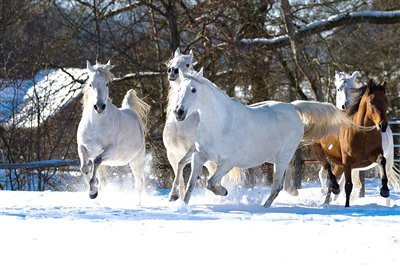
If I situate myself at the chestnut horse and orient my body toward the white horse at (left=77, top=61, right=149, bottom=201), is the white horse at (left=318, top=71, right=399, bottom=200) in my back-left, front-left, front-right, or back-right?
back-right

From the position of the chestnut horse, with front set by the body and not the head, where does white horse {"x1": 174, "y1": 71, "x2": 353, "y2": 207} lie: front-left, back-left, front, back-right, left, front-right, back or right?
right

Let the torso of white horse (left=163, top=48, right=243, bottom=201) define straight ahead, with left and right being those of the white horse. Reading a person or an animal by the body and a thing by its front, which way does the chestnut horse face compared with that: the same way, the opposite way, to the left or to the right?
to the left

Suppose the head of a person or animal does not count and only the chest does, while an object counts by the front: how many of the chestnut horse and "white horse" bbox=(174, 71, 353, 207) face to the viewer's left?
1

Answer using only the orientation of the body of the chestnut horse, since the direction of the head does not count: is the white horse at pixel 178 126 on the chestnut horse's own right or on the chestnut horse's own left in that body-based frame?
on the chestnut horse's own right

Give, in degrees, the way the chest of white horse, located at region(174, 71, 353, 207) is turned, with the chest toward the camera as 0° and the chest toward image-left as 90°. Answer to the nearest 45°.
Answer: approximately 90°

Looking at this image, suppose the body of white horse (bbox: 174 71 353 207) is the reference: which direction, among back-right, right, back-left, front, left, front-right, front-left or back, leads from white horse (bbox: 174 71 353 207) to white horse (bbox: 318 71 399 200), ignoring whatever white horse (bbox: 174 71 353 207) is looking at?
back-right

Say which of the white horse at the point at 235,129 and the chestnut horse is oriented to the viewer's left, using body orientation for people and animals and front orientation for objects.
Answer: the white horse

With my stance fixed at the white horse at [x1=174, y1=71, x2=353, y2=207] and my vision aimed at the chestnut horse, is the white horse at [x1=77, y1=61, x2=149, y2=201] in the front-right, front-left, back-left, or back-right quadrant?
back-left
